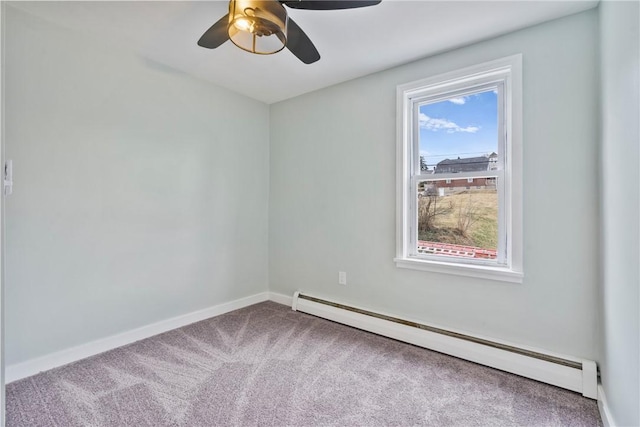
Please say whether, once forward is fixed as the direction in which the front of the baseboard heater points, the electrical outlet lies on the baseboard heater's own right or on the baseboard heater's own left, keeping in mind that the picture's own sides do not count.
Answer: on the baseboard heater's own right

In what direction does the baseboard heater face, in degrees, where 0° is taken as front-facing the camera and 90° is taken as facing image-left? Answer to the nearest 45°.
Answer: approximately 45°
